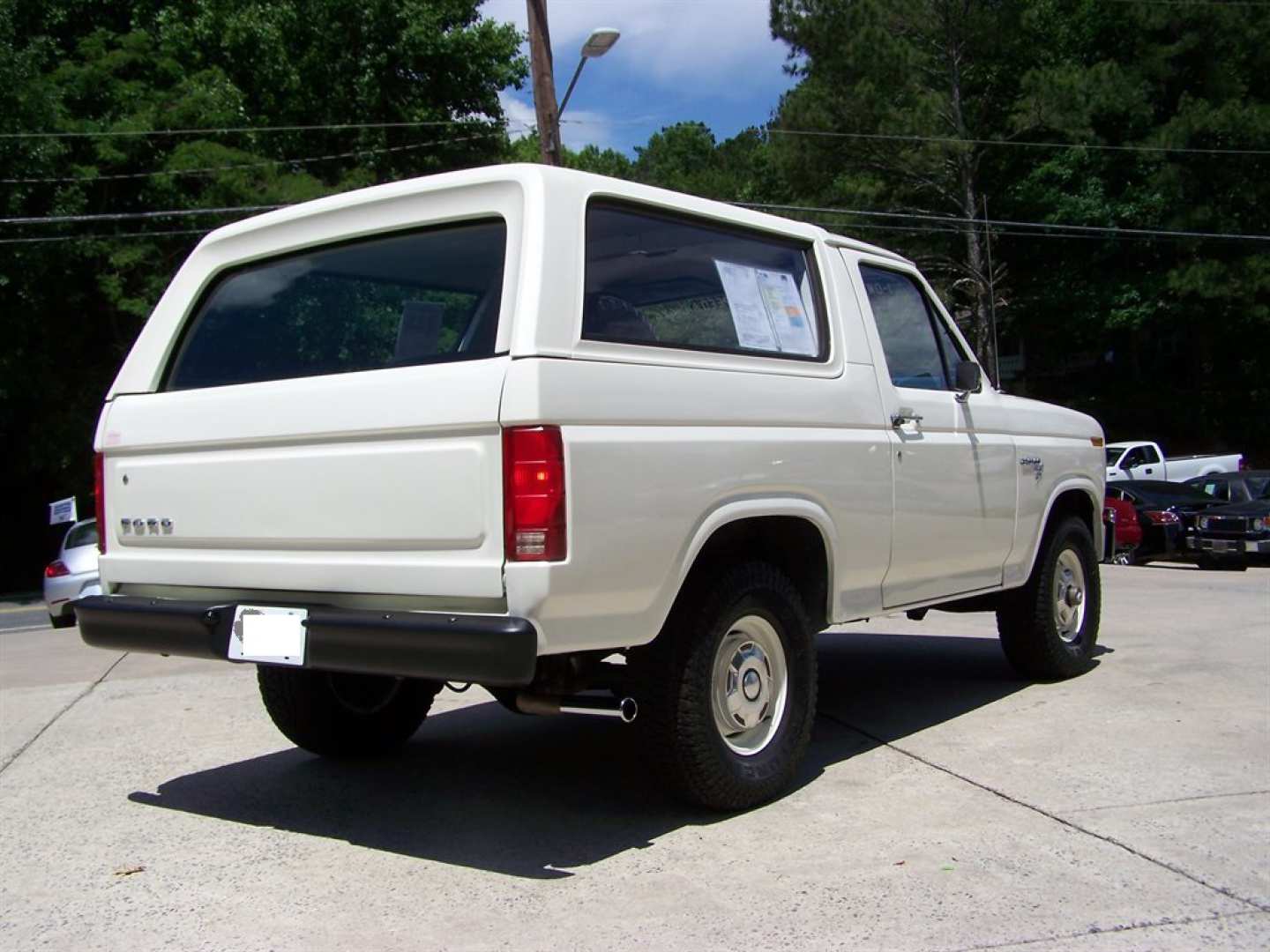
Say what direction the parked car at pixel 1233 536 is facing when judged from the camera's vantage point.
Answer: facing the viewer and to the left of the viewer

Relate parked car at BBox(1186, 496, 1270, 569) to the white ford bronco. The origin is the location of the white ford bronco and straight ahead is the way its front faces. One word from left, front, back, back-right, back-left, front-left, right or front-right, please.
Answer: front

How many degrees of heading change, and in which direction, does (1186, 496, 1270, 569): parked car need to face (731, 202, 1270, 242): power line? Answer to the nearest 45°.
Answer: approximately 135° to its right

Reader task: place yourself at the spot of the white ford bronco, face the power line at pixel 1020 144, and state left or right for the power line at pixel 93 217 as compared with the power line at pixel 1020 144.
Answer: left

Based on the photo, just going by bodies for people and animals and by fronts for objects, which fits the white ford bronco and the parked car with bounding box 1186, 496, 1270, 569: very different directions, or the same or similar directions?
very different directions

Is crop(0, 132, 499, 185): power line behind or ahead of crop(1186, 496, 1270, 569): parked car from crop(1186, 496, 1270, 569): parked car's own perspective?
ahead

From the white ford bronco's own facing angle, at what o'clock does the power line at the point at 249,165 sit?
The power line is roughly at 10 o'clock from the white ford bronco.

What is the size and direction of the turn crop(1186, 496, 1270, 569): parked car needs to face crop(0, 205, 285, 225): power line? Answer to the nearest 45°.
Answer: approximately 45° to its right

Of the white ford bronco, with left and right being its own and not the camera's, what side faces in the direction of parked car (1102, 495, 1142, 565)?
front

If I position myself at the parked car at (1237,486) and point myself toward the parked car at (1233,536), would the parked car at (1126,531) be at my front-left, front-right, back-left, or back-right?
front-right

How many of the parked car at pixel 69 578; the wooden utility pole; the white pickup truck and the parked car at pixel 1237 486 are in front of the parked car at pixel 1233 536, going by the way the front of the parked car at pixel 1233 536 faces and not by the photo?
2
